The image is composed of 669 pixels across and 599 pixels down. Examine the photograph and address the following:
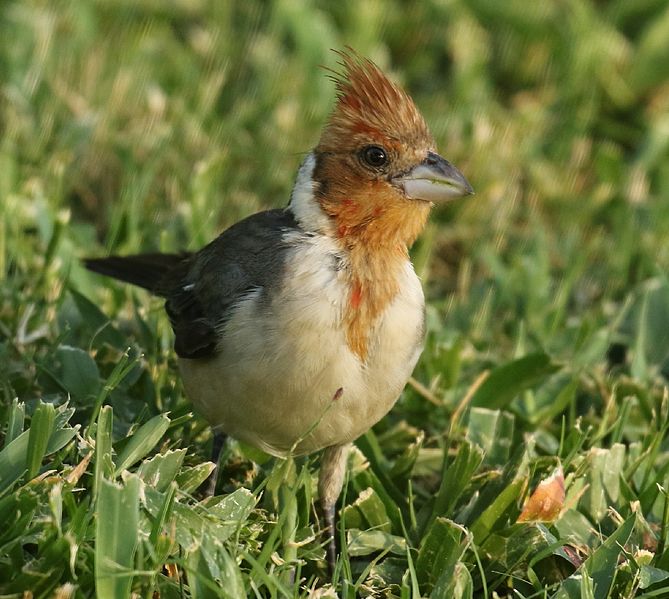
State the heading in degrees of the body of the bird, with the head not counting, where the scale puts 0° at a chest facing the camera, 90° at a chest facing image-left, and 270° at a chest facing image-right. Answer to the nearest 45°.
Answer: approximately 315°

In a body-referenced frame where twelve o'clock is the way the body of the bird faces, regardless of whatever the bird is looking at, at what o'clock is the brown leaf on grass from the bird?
The brown leaf on grass is roughly at 11 o'clock from the bird.
